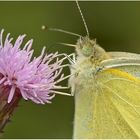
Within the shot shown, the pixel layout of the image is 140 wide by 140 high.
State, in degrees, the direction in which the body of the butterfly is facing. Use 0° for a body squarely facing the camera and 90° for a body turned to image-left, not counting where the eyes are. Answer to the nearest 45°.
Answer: approximately 90°
